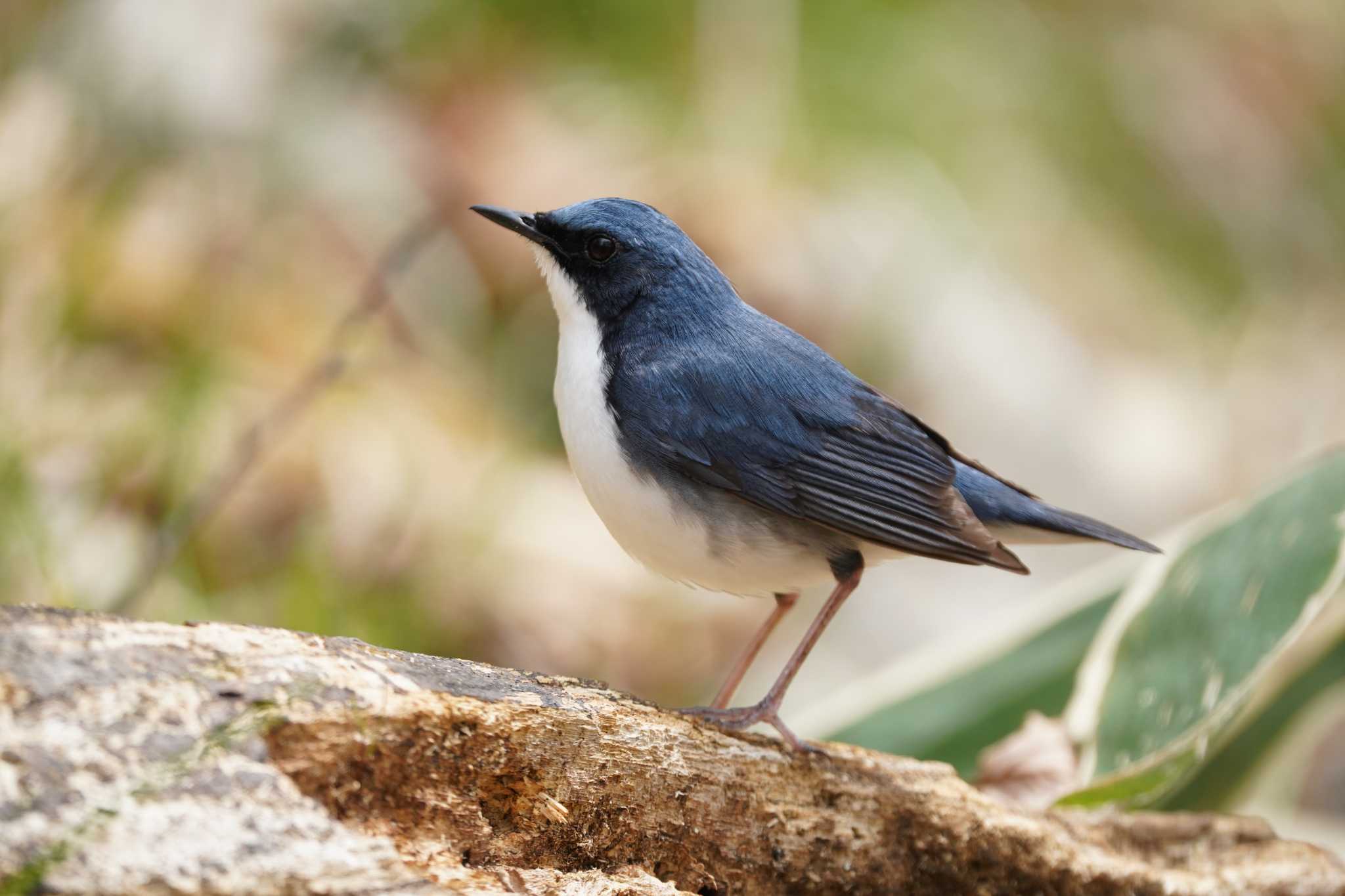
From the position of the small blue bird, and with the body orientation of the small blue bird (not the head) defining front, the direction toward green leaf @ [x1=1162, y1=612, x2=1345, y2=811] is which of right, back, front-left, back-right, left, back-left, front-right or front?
back-right

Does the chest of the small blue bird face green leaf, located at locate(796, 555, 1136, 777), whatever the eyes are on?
no

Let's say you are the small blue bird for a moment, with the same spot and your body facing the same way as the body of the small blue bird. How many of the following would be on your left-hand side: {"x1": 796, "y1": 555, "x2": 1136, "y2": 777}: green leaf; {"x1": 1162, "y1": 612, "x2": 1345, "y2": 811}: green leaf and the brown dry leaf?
0

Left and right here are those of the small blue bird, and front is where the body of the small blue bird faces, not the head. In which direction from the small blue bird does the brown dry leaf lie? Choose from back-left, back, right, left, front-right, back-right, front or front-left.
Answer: back-right

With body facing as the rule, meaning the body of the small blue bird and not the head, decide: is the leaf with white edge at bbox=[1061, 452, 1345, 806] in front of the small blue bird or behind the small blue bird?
behind

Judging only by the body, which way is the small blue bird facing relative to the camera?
to the viewer's left

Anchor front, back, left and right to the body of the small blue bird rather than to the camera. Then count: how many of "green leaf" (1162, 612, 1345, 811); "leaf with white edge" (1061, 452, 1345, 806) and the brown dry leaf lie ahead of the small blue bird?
0
